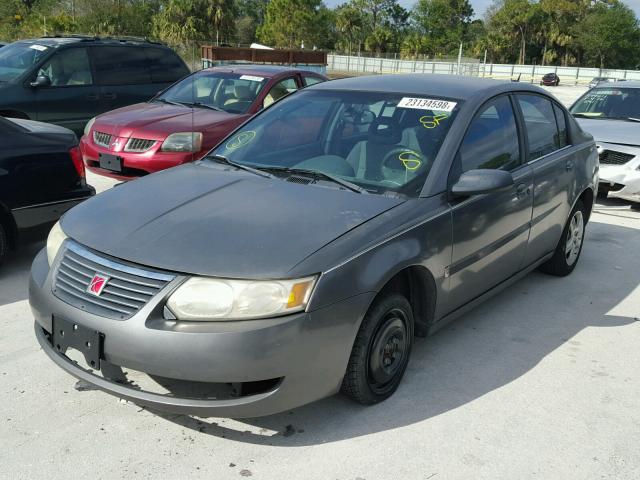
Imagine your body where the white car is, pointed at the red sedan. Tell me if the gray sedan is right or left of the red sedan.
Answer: left

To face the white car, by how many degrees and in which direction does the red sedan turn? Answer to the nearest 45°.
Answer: approximately 135° to its left

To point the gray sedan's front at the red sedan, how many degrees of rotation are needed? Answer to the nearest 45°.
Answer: approximately 135° to its right

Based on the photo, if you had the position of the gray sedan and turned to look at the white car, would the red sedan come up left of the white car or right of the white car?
left

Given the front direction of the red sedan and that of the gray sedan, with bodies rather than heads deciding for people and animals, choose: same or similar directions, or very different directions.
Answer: same or similar directions

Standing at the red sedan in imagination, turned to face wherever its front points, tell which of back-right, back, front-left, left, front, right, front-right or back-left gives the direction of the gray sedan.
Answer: front-left

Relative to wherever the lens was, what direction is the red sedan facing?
facing the viewer and to the left of the viewer
